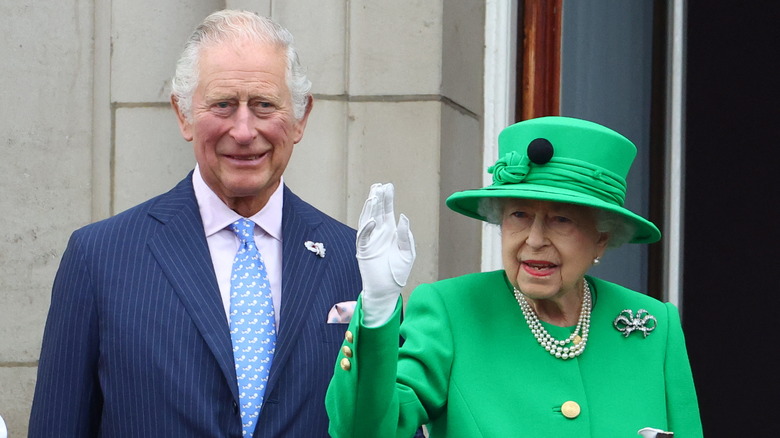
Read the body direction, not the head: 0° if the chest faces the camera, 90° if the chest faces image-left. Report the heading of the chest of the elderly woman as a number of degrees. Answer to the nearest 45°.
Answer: approximately 0°

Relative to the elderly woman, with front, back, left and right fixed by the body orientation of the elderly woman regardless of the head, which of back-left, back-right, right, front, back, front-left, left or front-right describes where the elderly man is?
right

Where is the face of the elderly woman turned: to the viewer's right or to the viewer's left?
to the viewer's left
